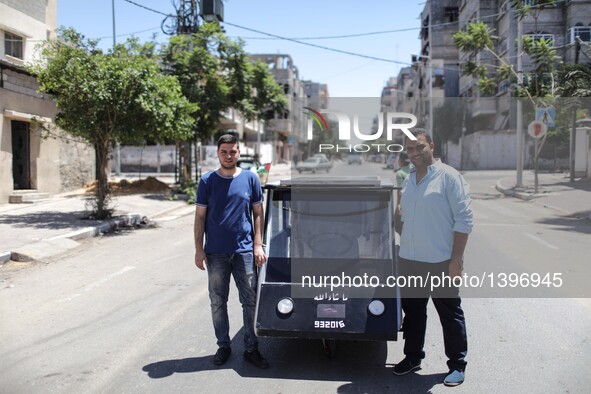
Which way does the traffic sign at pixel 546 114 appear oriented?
toward the camera

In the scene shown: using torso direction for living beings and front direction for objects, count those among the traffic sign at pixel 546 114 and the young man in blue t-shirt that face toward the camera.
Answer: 2

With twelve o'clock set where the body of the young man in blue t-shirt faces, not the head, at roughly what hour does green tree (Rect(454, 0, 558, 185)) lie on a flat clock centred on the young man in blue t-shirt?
The green tree is roughly at 7 o'clock from the young man in blue t-shirt.

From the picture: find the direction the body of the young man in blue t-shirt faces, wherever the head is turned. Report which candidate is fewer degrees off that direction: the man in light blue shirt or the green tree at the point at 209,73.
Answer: the man in light blue shirt

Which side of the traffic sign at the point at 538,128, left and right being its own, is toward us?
front

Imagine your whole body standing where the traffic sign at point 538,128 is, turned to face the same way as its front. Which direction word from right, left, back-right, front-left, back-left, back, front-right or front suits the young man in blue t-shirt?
front

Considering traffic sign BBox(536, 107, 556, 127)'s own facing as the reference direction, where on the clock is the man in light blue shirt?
The man in light blue shirt is roughly at 12 o'clock from the traffic sign.

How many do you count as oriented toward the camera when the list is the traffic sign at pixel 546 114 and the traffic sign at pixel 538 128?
2

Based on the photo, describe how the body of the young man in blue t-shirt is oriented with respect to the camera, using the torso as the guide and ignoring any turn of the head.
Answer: toward the camera

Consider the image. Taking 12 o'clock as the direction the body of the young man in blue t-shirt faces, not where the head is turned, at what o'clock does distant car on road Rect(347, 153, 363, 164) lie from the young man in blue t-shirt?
The distant car on road is roughly at 7 o'clock from the young man in blue t-shirt.

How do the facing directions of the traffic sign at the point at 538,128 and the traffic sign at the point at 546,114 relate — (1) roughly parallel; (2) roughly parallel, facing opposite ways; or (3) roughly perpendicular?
roughly parallel
